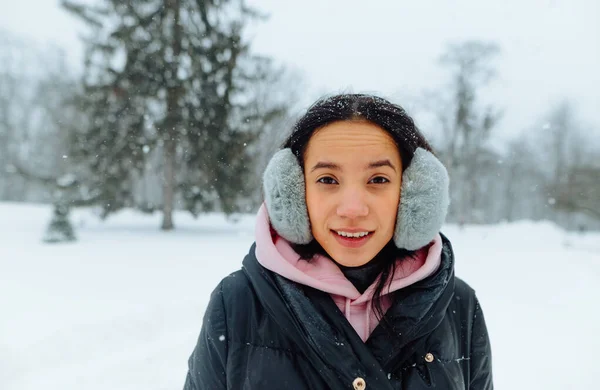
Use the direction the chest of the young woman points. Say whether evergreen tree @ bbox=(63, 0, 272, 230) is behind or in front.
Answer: behind

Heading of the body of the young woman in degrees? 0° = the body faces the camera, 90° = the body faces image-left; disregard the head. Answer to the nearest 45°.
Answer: approximately 0°

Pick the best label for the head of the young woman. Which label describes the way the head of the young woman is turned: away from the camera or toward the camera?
toward the camera
